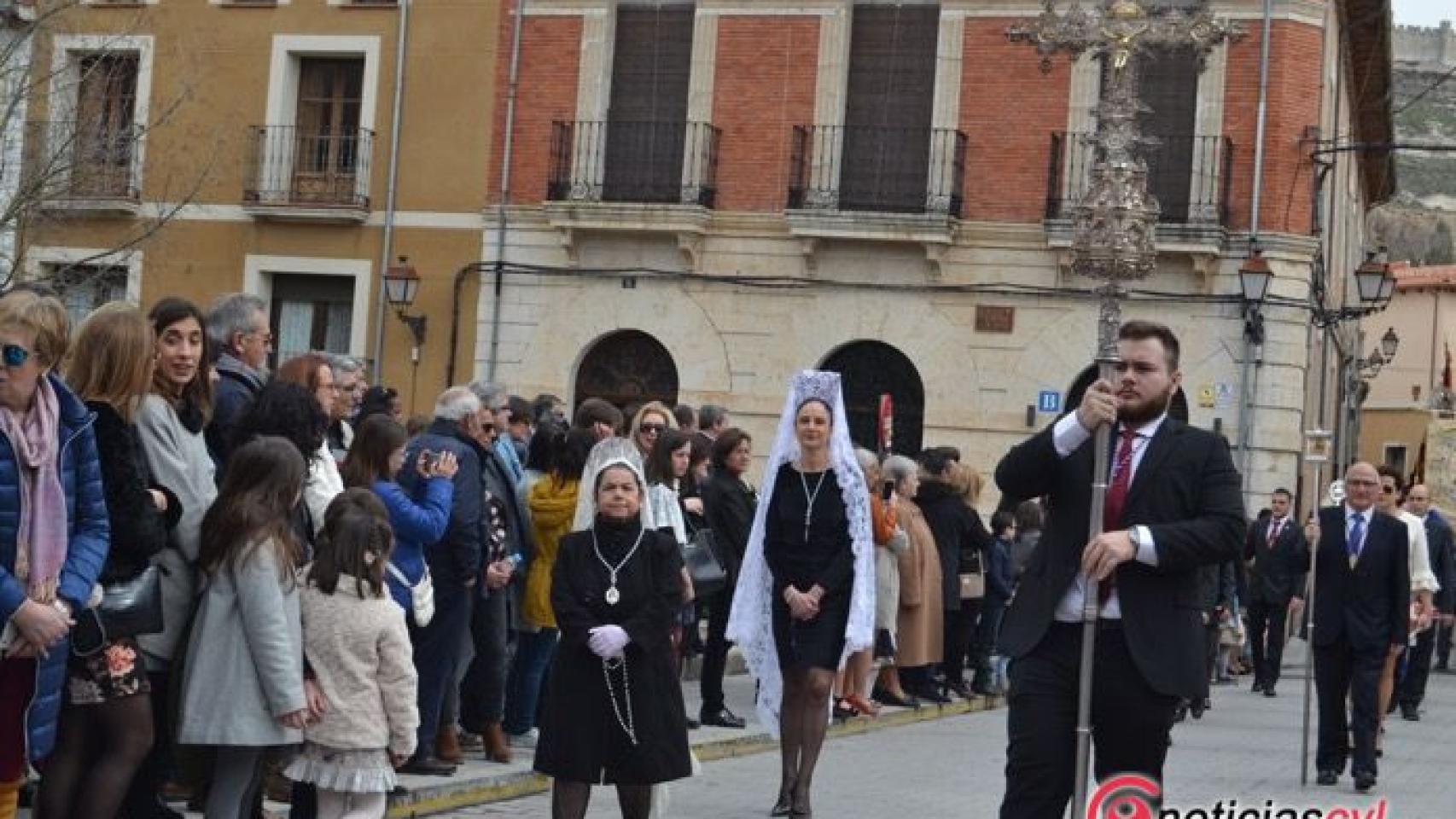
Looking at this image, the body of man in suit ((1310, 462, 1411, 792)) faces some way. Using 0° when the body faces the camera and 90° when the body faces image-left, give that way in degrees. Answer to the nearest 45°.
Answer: approximately 0°

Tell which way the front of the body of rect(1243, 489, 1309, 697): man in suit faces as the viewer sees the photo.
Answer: toward the camera

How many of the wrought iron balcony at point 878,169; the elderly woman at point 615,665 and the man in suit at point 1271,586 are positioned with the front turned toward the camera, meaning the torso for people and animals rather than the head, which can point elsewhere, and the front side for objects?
3

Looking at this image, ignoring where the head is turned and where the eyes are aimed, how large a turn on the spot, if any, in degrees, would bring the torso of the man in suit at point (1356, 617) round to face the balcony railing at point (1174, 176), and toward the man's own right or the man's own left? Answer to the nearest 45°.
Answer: approximately 180°

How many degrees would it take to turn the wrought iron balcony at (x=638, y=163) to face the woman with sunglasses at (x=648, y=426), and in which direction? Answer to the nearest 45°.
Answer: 0° — it already faces them

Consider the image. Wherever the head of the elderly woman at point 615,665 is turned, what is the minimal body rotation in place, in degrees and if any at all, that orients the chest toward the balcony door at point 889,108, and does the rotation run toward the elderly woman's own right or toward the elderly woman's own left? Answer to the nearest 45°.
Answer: approximately 180°

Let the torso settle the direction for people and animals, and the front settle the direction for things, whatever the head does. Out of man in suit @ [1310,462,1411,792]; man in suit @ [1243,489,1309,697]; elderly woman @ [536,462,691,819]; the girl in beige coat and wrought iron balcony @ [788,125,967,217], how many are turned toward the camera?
4

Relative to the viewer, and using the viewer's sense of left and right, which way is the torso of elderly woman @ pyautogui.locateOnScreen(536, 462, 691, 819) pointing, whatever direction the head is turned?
facing the viewer

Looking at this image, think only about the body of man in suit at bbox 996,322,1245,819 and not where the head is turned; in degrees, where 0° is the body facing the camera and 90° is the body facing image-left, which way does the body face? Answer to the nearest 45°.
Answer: approximately 45°

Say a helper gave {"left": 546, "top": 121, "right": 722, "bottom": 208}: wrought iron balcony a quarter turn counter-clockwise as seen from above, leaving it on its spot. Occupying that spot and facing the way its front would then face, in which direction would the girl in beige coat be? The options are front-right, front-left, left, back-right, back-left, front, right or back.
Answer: right

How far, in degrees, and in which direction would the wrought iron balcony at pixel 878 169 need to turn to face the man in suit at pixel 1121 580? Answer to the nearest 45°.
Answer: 0° — it already faces them

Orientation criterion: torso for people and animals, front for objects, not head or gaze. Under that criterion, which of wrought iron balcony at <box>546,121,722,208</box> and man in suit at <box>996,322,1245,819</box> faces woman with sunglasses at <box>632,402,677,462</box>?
the wrought iron balcony

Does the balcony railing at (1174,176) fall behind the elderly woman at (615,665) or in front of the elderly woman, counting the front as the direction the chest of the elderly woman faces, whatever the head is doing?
behind
